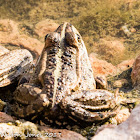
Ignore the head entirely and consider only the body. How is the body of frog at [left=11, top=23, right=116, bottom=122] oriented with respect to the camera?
away from the camera

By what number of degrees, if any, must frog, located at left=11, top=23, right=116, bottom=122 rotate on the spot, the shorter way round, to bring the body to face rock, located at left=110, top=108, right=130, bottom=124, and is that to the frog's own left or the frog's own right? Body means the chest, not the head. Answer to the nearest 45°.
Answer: approximately 90° to the frog's own right

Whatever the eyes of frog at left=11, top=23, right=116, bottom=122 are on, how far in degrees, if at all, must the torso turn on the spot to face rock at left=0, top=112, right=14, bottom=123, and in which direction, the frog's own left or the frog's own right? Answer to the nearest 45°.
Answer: approximately 90° to the frog's own left

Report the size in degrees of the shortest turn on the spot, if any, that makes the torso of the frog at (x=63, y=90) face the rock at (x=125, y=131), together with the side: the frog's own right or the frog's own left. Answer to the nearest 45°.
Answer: approximately 135° to the frog's own right

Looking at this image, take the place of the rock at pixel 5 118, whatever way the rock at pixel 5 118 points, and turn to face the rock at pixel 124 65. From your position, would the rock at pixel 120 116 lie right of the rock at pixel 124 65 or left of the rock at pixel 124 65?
right

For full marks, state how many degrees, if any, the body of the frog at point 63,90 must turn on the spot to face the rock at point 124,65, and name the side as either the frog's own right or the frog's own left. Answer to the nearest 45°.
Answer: approximately 45° to the frog's own right

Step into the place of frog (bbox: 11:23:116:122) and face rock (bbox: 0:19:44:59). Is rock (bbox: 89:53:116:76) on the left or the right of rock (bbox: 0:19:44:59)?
right

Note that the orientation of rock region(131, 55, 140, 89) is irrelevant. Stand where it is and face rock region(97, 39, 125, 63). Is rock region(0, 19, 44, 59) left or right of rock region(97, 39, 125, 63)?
left
